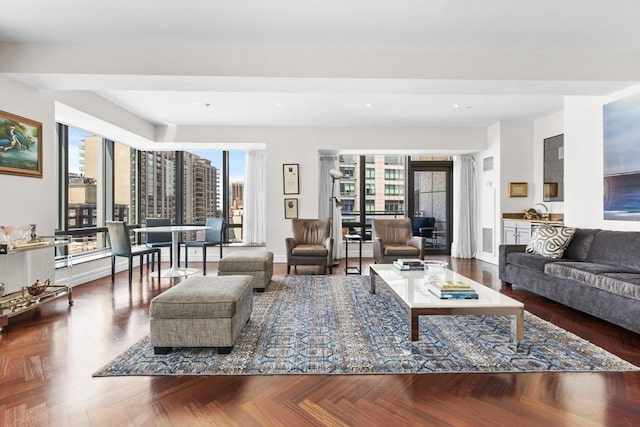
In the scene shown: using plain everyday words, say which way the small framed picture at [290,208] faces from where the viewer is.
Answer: facing the viewer

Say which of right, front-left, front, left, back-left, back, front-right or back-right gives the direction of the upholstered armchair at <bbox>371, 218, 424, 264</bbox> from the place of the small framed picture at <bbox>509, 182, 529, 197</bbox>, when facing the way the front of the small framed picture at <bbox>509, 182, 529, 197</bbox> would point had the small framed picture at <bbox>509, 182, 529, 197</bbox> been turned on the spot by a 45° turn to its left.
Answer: right

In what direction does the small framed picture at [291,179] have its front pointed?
toward the camera

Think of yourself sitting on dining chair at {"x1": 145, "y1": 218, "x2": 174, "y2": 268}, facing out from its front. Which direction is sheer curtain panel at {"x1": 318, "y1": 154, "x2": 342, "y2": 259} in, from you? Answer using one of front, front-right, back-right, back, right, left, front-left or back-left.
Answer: left

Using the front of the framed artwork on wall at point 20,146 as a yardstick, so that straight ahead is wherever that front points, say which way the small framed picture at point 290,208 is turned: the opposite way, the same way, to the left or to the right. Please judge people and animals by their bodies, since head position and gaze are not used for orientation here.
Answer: to the right

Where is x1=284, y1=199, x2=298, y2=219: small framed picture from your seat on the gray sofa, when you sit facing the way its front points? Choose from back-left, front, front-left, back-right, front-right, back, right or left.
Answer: front-right

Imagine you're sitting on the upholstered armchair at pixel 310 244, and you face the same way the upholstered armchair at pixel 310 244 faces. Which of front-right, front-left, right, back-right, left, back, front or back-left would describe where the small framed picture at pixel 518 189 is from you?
left

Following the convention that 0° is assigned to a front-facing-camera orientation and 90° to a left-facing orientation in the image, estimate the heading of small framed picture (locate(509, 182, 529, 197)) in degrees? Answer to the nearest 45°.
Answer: approximately 0°

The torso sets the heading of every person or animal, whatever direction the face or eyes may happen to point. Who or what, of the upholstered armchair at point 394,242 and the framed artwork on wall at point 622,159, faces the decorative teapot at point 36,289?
the framed artwork on wall

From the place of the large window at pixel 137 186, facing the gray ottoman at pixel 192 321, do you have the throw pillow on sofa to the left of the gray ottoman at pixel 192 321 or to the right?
left

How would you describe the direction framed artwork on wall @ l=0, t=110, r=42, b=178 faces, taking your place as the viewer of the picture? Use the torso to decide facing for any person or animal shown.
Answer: facing the viewer and to the right of the viewer

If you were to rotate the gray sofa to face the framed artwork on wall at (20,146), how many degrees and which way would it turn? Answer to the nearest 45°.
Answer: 0° — it already faces it

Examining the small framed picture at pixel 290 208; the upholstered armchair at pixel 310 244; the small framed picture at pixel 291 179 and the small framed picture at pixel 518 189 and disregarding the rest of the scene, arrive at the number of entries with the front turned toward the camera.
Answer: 4

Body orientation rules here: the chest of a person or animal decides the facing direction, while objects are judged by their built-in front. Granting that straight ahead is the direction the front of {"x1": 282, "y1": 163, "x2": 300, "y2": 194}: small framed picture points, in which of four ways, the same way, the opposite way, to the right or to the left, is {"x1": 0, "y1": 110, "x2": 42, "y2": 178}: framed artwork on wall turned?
to the left

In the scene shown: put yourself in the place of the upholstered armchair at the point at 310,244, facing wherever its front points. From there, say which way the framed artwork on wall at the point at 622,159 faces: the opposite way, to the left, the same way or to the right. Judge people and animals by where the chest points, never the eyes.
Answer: to the right

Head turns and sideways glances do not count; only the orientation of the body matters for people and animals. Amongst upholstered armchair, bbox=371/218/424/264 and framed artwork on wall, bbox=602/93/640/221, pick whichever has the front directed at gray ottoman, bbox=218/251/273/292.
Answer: the framed artwork on wall
